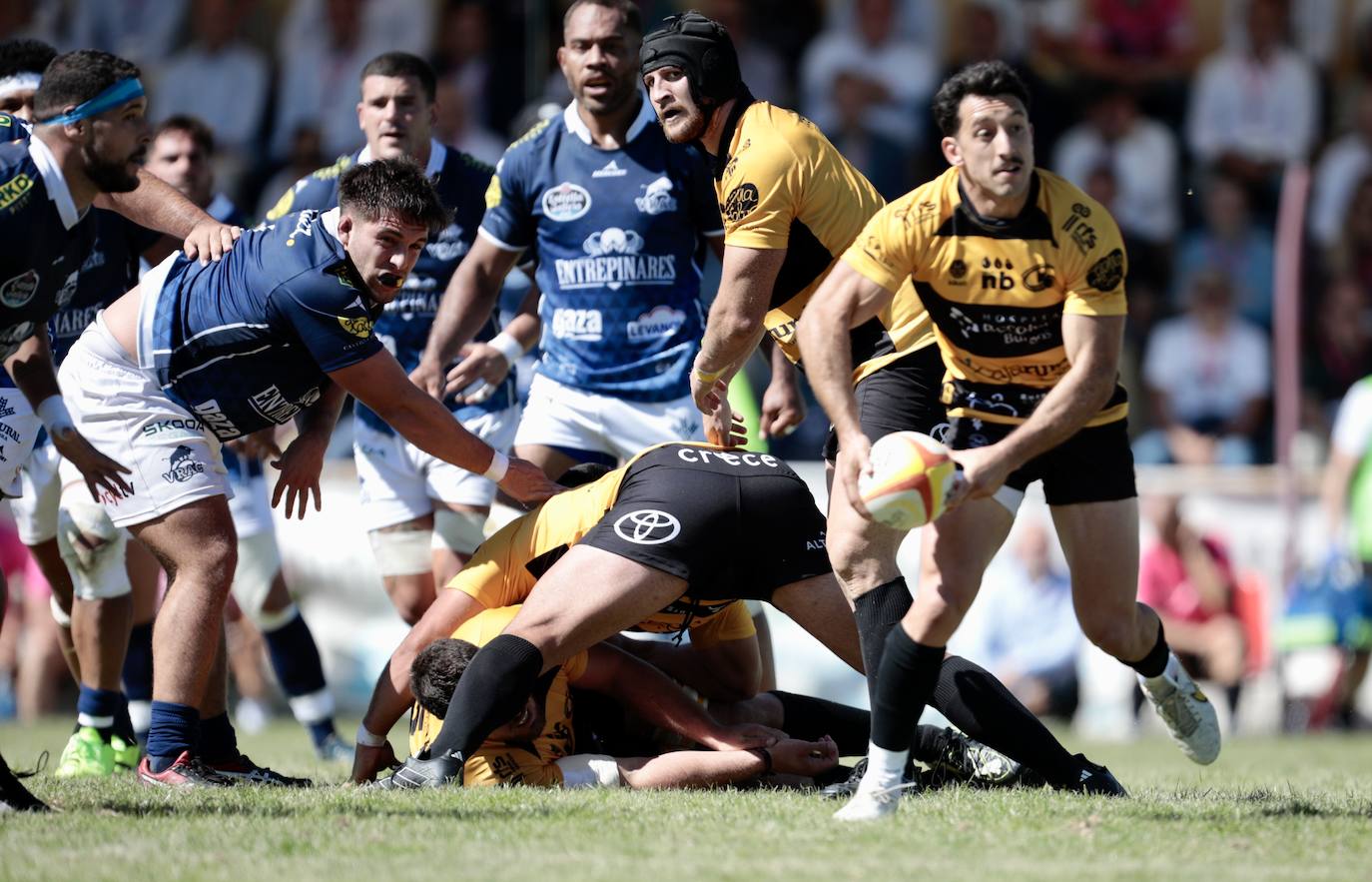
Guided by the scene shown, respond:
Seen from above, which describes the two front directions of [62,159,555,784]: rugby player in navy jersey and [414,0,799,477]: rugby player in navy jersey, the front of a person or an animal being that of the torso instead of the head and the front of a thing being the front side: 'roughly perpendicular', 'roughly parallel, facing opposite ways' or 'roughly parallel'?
roughly perpendicular

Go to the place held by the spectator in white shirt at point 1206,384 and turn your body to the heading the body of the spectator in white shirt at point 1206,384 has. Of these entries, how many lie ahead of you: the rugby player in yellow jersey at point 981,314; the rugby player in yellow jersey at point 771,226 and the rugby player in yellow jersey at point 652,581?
3

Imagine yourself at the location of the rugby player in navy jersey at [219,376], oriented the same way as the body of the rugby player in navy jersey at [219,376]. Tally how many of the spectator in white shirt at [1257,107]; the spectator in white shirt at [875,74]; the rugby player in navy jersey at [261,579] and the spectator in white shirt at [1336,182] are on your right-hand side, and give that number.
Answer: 0

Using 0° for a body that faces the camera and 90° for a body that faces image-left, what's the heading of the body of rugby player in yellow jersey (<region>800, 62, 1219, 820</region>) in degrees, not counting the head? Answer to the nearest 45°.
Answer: approximately 0°

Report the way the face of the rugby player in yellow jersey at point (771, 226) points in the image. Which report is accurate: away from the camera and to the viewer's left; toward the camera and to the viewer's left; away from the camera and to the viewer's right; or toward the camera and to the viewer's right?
toward the camera and to the viewer's left

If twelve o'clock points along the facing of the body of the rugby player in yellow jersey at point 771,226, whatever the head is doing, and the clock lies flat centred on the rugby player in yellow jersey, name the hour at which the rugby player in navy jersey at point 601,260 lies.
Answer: The rugby player in navy jersey is roughly at 2 o'clock from the rugby player in yellow jersey.

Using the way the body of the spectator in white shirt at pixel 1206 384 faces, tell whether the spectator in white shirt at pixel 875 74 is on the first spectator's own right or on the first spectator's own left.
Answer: on the first spectator's own right

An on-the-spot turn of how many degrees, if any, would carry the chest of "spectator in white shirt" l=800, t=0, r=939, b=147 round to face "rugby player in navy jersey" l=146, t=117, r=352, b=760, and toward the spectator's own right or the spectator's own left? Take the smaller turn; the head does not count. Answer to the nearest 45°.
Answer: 0° — they already face them

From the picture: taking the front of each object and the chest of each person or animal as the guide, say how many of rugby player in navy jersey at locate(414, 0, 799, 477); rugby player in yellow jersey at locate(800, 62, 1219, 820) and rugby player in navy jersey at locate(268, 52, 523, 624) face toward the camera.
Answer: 3

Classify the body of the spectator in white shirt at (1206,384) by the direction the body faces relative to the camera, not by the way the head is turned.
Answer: toward the camera

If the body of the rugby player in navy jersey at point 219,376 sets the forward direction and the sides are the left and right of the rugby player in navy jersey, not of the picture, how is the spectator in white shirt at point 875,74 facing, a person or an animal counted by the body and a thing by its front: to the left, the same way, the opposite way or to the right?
to the right

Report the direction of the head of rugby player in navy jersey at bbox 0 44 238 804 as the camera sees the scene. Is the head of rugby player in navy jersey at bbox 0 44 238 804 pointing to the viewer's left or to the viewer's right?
to the viewer's right

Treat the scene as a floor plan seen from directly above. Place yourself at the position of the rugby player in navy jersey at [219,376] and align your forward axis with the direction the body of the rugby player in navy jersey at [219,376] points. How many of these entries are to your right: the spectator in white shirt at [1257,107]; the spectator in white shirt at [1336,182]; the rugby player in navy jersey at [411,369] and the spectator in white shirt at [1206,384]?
0

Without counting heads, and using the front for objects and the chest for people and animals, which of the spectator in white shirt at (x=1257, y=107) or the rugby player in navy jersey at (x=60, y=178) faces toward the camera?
the spectator in white shirt

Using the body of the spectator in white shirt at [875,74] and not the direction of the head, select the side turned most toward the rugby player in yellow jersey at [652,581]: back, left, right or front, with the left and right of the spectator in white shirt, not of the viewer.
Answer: front

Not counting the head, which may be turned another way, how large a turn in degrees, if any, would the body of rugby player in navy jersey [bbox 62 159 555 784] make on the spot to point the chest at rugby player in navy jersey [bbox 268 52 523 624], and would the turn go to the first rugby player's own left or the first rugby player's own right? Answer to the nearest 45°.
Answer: approximately 90° to the first rugby player's own left

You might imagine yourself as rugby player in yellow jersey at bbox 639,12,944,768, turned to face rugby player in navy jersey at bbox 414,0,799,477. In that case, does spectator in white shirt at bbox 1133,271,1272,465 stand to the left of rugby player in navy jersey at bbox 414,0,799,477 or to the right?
right

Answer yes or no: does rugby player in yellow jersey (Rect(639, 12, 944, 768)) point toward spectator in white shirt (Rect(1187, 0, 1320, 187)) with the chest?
no

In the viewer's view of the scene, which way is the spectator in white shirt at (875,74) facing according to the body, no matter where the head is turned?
toward the camera
